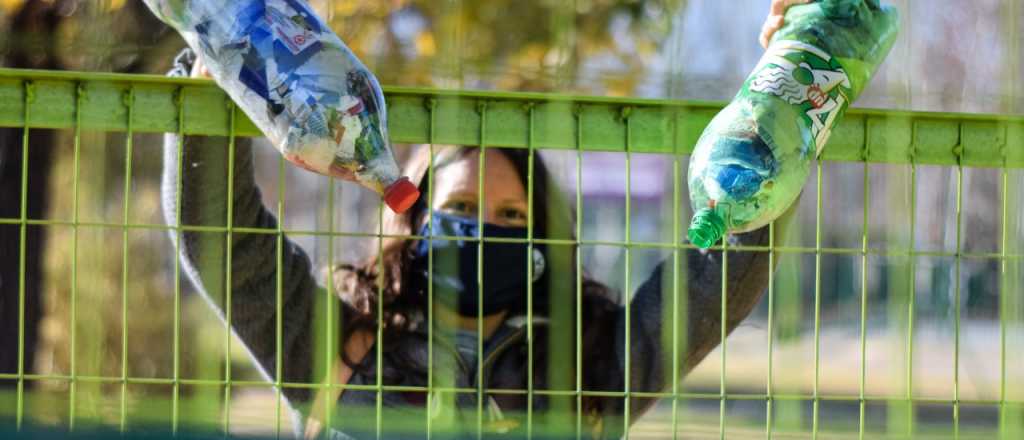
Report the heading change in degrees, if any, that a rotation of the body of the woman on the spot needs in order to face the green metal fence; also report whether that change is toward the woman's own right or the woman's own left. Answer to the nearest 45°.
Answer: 0° — they already face it

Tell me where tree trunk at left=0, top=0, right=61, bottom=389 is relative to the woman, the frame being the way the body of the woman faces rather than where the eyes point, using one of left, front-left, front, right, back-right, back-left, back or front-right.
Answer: back-right

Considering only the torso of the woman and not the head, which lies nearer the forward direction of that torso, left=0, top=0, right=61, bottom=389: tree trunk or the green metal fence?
the green metal fence

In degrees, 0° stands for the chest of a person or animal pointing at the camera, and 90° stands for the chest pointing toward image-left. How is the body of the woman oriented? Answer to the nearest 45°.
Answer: approximately 0°
